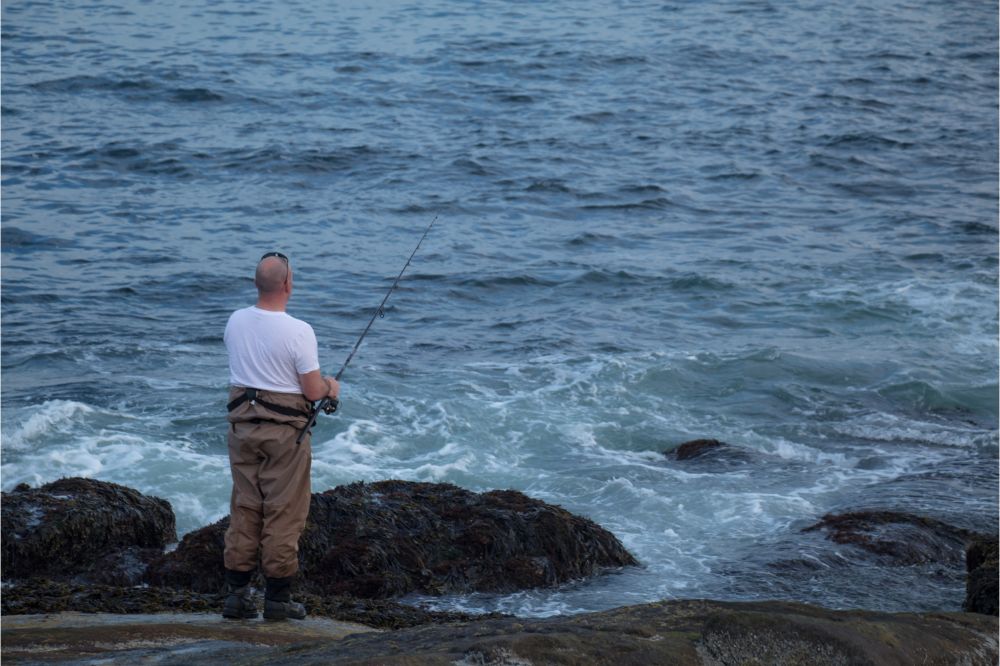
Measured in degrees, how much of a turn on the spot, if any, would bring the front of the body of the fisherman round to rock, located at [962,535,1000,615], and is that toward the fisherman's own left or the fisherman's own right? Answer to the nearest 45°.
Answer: approximately 45° to the fisherman's own right

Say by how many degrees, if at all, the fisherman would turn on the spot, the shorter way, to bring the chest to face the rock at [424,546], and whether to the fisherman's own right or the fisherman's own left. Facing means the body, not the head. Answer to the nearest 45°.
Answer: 0° — they already face it

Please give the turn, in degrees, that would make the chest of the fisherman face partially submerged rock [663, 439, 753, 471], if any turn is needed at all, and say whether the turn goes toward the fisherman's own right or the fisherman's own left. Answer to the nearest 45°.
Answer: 0° — they already face it

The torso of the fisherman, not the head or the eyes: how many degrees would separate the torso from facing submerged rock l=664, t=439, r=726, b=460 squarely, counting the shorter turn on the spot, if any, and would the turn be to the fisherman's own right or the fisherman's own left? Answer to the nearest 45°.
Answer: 0° — they already face it

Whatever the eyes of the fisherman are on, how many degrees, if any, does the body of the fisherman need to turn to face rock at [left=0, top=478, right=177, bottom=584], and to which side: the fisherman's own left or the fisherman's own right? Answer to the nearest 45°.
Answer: approximately 90° to the fisherman's own left

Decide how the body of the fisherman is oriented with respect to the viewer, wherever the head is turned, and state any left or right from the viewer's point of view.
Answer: facing away from the viewer and to the right of the viewer
